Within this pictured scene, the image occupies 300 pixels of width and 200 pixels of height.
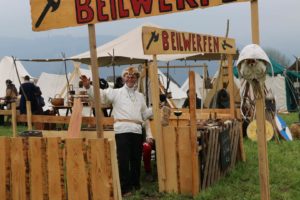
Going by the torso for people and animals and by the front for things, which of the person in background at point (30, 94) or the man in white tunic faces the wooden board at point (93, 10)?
the man in white tunic

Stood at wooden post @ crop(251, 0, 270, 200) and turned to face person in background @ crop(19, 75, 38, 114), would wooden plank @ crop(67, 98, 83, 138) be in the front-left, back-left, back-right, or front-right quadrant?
front-left

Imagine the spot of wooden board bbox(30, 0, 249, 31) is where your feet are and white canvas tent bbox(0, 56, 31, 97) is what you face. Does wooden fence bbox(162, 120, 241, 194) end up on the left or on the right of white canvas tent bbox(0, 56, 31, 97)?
right

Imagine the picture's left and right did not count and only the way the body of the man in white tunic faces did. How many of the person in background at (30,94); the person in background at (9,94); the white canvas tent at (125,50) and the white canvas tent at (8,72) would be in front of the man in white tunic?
0

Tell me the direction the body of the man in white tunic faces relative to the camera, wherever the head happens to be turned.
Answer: toward the camera

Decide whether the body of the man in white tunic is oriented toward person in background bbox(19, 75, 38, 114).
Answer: no

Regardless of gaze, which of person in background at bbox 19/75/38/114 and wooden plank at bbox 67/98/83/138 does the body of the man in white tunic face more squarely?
the wooden plank

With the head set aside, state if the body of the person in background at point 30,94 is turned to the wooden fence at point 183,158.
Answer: no

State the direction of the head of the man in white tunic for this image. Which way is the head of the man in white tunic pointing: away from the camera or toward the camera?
toward the camera

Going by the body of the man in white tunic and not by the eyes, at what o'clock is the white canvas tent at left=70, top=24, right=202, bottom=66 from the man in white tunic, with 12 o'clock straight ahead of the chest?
The white canvas tent is roughly at 6 o'clock from the man in white tunic.

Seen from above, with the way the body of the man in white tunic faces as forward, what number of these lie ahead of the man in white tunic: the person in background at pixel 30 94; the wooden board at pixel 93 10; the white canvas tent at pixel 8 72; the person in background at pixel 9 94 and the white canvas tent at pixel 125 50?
1

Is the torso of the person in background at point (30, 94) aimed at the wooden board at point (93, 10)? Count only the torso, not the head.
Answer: no

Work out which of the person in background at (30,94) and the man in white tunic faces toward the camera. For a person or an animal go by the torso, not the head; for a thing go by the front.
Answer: the man in white tunic
